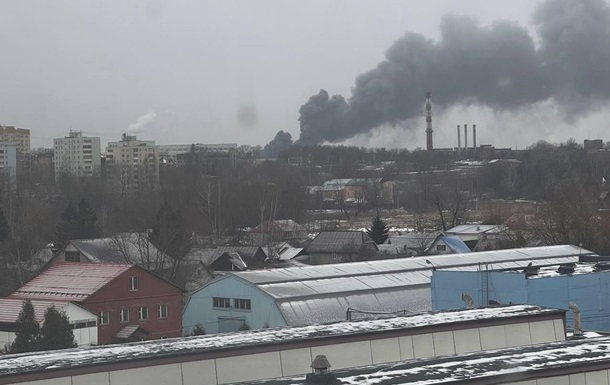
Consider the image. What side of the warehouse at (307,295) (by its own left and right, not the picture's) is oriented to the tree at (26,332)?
front

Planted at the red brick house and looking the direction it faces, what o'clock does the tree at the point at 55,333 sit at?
The tree is roughly at 2 o'clock from the red brick house.

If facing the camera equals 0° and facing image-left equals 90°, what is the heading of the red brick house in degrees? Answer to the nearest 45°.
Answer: approximately 315°

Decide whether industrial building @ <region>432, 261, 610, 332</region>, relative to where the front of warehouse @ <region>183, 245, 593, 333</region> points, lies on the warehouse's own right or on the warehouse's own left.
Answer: on the warehouse's own left

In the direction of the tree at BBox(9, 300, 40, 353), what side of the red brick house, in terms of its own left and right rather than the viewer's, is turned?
right

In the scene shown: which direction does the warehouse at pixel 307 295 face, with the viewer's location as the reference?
facing the viewer and to the left of the viewer

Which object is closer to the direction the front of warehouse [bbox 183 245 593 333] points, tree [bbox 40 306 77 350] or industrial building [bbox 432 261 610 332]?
the tree

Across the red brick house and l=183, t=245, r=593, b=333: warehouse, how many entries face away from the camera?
0

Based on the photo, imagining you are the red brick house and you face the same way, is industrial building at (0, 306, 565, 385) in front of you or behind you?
in front

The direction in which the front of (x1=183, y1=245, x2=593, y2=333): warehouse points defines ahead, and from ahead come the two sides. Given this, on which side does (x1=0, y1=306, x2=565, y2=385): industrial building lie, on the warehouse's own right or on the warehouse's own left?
on the warehouse's own left
